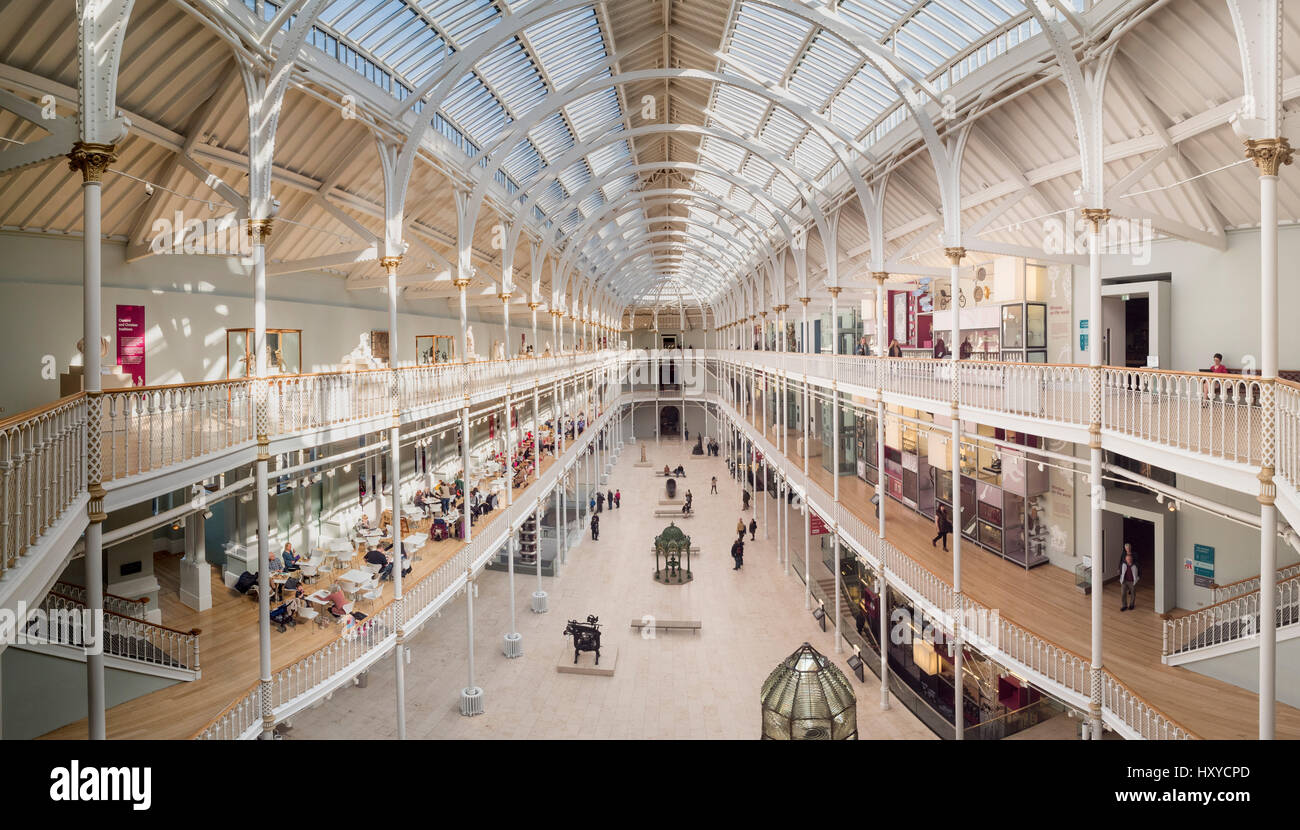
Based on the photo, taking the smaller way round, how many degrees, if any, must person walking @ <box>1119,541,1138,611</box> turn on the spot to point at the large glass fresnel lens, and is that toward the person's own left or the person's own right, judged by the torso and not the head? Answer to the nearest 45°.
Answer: approximately 45° to the person's own right

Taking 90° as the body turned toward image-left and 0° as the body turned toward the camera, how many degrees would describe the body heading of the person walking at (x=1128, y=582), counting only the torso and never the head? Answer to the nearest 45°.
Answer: approximately 0°

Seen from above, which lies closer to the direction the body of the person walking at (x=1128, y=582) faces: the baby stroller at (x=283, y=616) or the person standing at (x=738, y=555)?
the baby stroller

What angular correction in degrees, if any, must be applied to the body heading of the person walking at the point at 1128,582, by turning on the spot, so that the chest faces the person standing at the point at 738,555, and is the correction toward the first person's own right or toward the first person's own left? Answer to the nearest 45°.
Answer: approximately 135° to the first person's own right

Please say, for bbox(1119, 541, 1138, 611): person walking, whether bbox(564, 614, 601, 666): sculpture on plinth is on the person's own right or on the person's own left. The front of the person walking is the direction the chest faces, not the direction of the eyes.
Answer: on the person's own right
